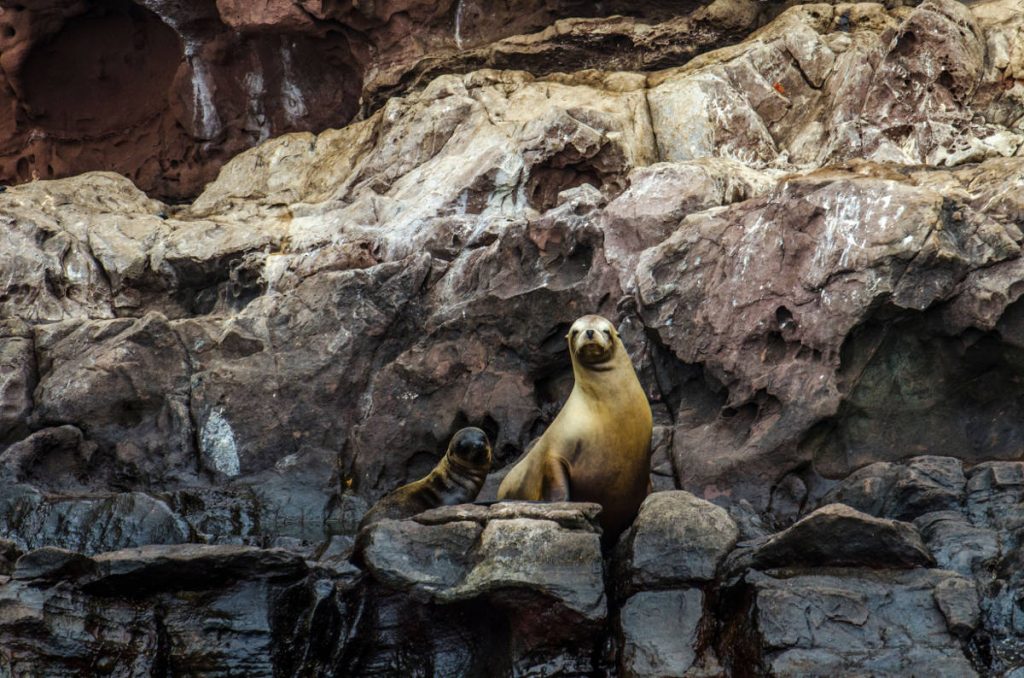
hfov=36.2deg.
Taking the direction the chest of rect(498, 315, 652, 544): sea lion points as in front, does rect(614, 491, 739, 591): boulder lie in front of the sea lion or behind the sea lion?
in front

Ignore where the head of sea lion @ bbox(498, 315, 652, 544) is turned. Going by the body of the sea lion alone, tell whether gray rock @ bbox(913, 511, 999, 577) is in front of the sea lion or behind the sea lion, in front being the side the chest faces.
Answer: in front

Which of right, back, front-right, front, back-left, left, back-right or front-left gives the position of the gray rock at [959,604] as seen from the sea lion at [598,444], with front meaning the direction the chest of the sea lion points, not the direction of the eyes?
front

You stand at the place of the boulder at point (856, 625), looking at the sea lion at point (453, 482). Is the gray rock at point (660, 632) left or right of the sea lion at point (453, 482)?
left

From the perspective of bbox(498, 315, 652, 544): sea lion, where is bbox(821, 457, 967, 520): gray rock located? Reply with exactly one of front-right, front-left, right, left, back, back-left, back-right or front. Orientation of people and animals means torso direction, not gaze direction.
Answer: front-left

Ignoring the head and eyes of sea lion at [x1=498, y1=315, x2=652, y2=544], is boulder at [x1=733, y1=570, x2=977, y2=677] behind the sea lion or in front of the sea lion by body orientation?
in front

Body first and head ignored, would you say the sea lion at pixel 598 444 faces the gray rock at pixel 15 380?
no

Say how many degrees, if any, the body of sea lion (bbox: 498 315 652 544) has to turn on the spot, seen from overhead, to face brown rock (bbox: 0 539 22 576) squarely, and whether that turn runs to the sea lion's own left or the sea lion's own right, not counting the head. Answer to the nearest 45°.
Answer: approximately 135° to the sea lion's own right

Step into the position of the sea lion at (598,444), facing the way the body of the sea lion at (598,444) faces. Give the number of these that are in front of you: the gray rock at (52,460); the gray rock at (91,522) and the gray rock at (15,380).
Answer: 0

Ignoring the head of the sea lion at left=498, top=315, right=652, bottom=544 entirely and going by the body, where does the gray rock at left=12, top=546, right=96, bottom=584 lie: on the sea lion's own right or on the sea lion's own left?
on the sea lion's own right

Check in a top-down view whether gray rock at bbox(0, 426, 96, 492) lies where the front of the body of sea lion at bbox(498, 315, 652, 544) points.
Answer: no
